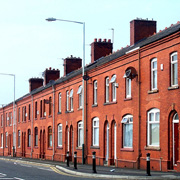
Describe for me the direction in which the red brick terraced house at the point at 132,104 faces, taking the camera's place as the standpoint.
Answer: facing the viewer and to the left of the viewer
